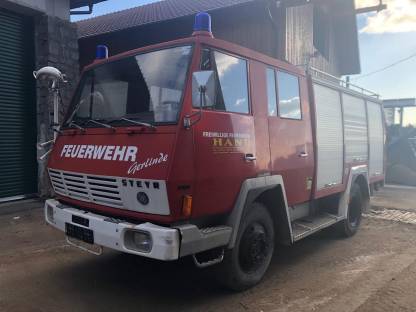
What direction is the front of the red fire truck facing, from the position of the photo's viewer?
facing the viewer and to the left of the viewer

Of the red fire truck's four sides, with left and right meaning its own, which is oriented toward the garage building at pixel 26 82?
right

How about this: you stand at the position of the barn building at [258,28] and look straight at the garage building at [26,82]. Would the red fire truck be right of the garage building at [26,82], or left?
left

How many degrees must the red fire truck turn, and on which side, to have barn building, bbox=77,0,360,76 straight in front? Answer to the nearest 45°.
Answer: approximately 135° to its right

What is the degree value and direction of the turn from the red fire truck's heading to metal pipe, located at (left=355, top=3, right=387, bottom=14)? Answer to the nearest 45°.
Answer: approximately 180°
